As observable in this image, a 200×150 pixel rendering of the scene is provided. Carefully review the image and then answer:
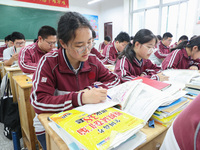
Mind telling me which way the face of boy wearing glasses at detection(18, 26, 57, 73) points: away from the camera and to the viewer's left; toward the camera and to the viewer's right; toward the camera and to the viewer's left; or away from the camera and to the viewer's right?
toward the camera and to the viewer's right

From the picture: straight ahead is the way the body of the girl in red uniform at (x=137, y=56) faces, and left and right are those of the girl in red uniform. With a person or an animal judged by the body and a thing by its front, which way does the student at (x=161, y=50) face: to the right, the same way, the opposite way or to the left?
the same way

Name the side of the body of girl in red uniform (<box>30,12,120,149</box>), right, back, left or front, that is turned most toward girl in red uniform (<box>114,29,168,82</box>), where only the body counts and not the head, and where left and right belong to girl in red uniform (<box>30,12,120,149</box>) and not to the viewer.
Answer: left

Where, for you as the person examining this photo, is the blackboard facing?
facing the viewer and to the right of the viewer

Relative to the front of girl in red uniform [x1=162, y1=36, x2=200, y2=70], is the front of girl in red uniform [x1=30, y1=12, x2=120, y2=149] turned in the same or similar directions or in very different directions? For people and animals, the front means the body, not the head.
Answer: same or similar directions

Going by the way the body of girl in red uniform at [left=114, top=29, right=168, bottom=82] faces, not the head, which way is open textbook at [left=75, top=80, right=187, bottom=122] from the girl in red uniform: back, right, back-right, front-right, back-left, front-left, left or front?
front-right

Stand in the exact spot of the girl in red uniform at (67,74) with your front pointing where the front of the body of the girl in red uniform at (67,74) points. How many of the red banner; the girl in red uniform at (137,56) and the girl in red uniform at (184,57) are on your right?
0

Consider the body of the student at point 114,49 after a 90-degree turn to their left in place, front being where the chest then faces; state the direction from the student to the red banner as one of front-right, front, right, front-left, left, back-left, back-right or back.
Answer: left

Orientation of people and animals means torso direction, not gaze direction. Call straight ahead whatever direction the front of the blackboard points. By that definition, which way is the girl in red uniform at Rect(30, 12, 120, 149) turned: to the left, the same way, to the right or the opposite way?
the same way

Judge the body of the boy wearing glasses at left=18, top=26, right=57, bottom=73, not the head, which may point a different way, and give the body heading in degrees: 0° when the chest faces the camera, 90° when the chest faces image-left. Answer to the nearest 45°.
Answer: approximately 315°

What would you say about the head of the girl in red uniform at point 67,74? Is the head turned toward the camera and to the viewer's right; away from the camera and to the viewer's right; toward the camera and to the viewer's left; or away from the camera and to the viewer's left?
toward the camera and to the viewer's right

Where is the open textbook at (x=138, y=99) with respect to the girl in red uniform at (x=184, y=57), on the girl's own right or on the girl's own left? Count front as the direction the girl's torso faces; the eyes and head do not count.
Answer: on the girl's own right
